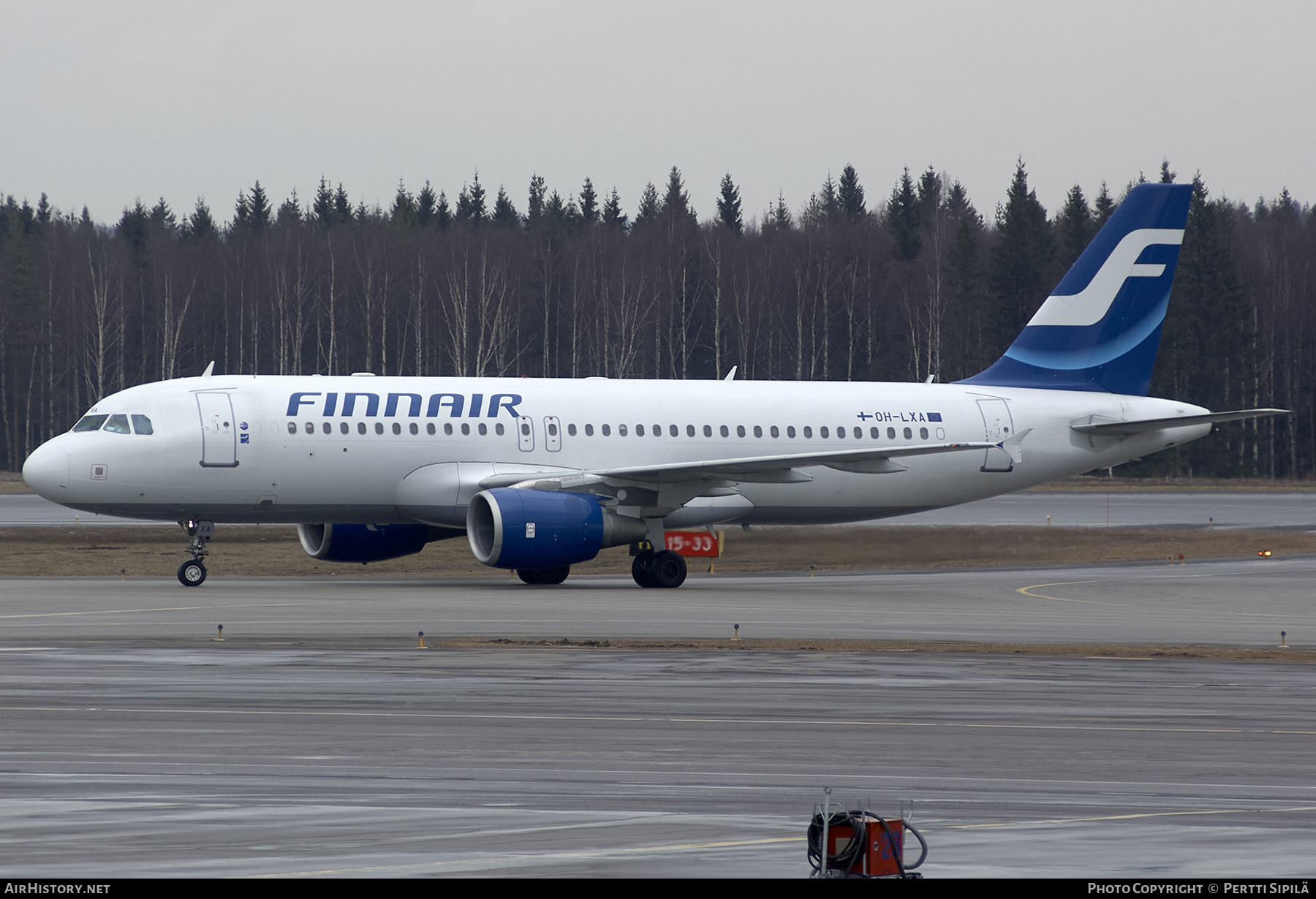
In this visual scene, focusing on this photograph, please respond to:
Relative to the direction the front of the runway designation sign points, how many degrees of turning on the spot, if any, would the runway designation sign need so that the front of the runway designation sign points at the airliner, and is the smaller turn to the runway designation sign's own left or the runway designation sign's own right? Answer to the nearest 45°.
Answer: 0° — it already faces it

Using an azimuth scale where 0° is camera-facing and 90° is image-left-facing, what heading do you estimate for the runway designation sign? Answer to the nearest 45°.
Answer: approximately 0°
